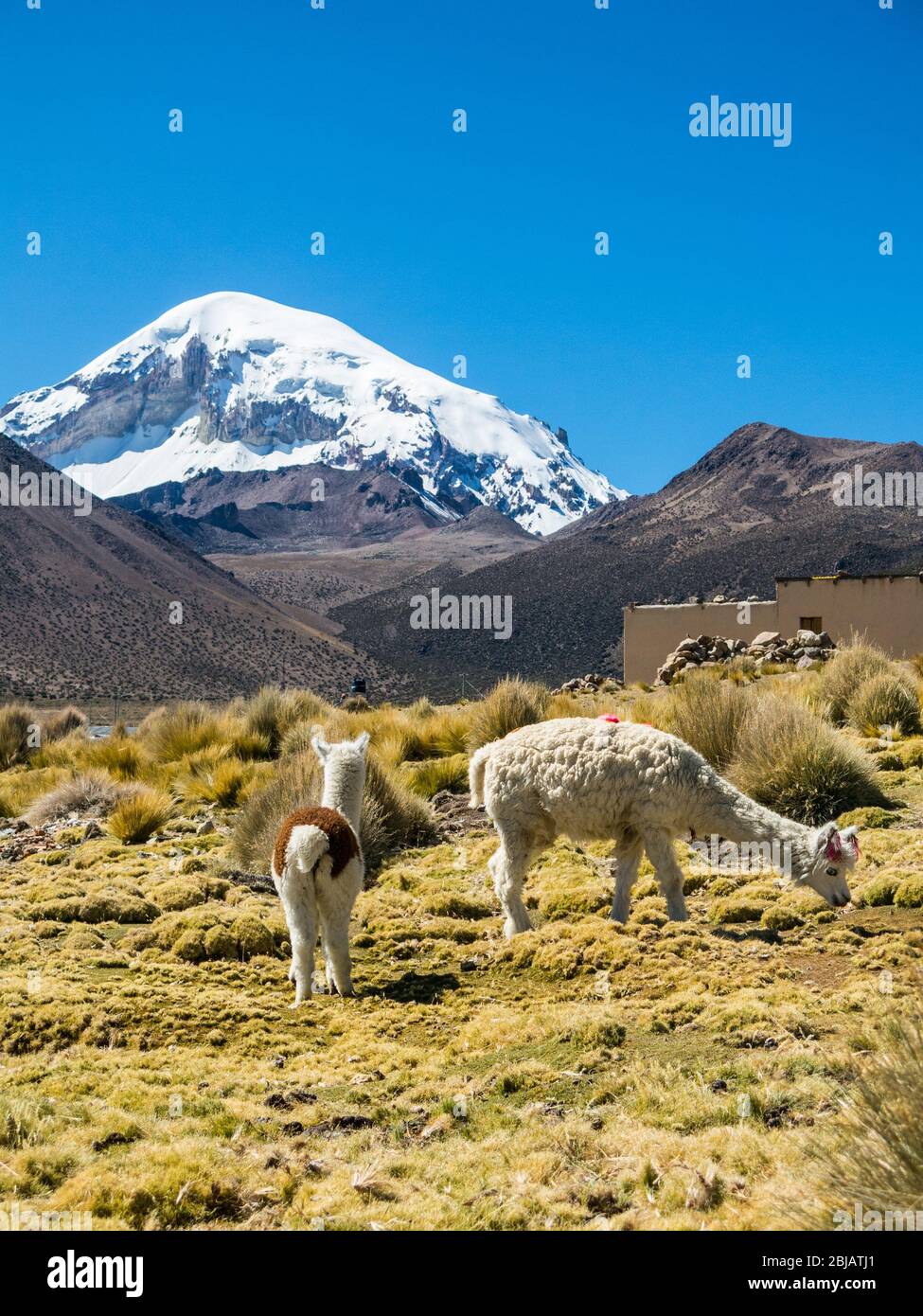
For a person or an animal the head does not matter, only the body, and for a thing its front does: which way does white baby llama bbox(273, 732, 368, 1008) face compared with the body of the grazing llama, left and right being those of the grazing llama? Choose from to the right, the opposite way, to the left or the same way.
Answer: to the left

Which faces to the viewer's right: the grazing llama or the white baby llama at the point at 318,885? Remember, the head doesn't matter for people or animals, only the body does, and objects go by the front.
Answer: the grazing llama

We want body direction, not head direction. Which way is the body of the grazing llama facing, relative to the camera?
to the viewer's right

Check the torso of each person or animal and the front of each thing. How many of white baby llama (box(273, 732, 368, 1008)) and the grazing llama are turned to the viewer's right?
1

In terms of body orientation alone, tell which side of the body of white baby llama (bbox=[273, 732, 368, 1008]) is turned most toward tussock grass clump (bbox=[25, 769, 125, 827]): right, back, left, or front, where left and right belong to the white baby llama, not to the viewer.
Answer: front

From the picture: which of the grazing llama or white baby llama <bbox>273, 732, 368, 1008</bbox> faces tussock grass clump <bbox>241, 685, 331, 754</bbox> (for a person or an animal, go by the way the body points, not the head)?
the white baby llama

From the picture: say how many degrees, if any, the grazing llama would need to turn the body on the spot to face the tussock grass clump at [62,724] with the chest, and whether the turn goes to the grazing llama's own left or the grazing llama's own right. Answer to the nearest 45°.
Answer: approximately 135° to the grazing llama's own left

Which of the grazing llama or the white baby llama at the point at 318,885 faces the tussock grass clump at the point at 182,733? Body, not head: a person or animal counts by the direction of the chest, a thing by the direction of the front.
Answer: the white baby llama

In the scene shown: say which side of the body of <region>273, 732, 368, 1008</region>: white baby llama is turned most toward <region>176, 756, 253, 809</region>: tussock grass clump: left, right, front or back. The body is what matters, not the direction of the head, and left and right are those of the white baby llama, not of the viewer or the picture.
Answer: front

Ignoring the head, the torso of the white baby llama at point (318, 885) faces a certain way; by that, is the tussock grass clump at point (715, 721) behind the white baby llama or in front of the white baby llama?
in front

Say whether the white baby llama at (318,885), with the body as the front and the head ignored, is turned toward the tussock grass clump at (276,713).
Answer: yes

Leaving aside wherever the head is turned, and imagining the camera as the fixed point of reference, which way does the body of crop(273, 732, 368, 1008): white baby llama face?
away from the camera

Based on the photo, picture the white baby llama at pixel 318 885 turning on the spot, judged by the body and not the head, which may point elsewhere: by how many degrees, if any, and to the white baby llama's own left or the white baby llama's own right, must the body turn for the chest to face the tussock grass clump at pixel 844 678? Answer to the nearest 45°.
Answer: approximately 45° to the white baby llama's own right

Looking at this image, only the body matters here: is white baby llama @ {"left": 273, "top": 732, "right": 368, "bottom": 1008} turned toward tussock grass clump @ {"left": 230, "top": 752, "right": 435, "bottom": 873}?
yes
